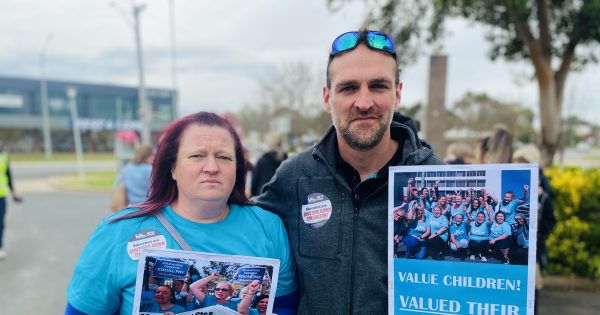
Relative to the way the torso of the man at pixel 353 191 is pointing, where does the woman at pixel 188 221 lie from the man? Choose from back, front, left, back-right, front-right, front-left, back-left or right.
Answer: right

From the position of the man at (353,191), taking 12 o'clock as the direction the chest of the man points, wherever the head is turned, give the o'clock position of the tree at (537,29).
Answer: The tree is roughly at 7 o'clock from the man.

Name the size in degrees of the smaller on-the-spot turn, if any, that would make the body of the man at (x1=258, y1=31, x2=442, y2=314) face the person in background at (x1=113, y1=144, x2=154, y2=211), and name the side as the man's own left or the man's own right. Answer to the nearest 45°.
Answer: approximately 135° to the man's own right

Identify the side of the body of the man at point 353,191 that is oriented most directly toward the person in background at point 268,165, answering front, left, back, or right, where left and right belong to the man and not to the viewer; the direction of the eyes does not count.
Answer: back

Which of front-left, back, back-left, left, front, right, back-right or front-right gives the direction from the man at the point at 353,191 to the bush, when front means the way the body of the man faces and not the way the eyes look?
back-left

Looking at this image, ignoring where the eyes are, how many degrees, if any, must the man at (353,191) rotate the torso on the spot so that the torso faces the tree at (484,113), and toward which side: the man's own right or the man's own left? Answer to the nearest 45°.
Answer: approximately 180°

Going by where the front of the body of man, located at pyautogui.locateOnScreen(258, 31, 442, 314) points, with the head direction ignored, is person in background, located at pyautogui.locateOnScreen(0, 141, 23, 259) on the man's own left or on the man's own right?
on the man's own right

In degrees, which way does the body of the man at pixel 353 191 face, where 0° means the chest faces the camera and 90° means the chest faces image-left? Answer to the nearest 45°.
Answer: approximately 0°
